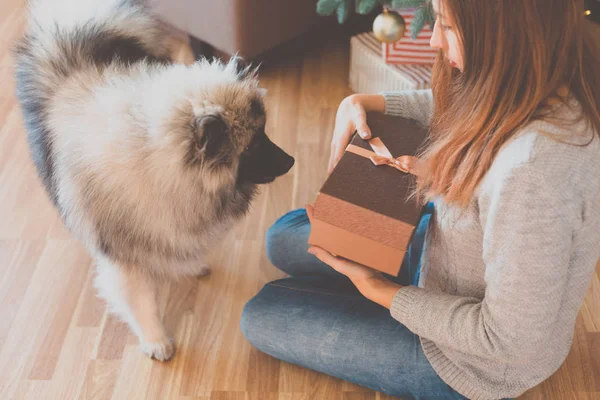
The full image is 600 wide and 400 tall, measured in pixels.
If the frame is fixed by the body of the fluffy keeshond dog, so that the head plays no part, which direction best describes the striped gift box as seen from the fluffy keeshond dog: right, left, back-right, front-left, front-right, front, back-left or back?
left

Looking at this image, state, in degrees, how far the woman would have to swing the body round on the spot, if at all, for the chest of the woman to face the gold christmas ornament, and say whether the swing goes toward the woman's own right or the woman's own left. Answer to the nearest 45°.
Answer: approximately 90° to the woman's own right

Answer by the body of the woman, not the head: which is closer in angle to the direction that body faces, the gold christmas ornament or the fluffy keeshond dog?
the fluffy keeshond dog

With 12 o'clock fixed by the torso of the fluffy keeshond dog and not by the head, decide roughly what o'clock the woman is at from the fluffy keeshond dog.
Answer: The woman is roughly at 12 o'clock from the fluffy keeshond dog.

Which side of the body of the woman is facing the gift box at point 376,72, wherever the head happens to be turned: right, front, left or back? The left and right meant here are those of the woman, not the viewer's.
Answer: right

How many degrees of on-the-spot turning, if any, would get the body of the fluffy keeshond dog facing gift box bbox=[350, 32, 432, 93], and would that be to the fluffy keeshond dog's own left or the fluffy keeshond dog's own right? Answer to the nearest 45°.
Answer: approximately 90° to the fluffy keeshond dog's own left

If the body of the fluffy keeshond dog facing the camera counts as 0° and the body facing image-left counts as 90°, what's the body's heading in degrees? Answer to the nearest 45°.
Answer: approximately 315°

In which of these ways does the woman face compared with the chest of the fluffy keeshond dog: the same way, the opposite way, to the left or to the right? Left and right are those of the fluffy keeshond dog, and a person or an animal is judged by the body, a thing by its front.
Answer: the opposite way

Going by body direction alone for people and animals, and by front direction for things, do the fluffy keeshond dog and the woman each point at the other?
yes

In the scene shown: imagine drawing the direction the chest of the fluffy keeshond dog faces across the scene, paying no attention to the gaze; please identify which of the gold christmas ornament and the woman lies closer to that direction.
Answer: the woman

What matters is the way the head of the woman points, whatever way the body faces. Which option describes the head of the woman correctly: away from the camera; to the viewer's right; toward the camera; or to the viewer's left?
to the viewer's left

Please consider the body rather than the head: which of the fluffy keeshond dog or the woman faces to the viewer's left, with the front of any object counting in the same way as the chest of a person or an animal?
the woman

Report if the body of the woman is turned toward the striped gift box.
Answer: no

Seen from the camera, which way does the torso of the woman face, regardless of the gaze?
to the viewer's left

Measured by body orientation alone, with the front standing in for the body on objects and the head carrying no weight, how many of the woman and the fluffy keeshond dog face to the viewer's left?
1
